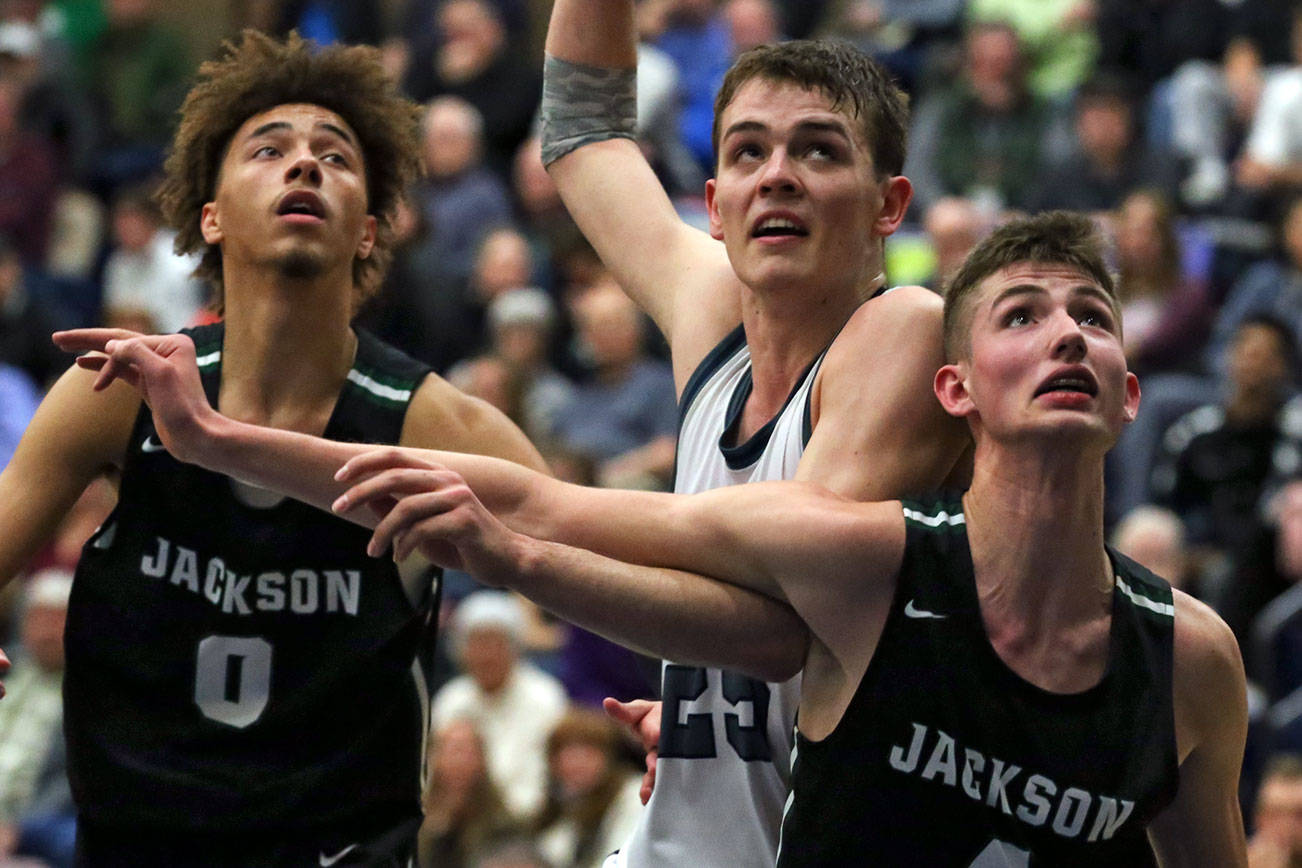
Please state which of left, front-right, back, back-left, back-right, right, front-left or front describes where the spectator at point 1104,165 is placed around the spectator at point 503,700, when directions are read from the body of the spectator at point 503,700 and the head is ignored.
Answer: back-left

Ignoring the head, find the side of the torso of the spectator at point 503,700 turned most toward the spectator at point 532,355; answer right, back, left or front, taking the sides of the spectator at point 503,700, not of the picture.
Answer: back

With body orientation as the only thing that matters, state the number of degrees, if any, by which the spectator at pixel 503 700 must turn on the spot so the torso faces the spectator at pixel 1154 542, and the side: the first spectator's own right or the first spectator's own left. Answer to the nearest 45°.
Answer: approximately 90° to the first spectator's own left

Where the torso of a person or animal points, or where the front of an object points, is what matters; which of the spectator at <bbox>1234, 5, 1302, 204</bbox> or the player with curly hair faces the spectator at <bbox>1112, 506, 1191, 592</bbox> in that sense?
the spectator at <bbox>1234, 5, 1302, 204</bbox>

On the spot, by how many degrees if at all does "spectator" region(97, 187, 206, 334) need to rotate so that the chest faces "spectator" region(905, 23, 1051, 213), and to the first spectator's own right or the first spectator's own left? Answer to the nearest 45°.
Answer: approximately 90° to the first spectator's own left

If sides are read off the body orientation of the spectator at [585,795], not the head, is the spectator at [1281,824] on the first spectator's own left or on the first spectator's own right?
on the first spectator's own left
